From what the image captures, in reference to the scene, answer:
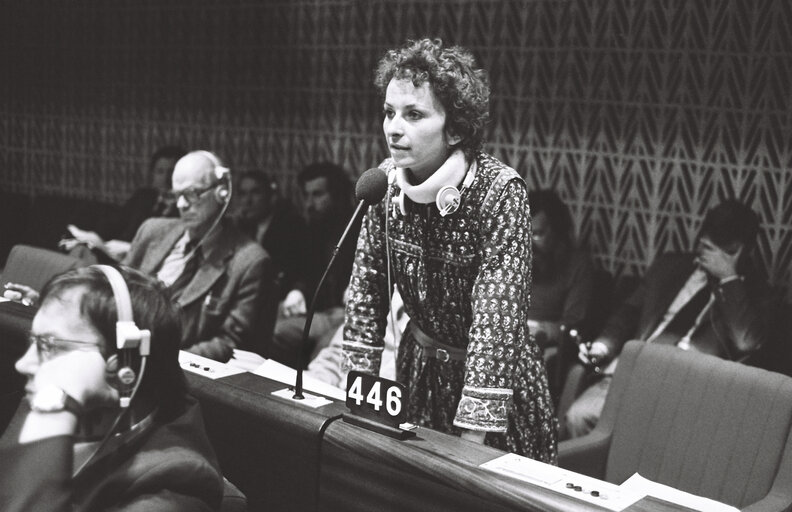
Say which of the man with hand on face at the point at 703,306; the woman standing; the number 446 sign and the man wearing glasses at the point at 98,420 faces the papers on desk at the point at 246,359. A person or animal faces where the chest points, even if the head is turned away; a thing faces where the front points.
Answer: the man with hand on face

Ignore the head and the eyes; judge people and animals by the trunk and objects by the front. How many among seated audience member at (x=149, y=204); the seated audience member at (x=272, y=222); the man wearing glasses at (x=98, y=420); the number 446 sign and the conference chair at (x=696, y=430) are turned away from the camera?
0

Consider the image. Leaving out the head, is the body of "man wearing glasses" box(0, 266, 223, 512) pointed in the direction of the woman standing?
no

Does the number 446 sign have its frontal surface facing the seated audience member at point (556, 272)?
no

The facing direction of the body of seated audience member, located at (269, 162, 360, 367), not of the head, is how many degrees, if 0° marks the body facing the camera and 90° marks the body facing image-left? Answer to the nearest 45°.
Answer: approximately 45°

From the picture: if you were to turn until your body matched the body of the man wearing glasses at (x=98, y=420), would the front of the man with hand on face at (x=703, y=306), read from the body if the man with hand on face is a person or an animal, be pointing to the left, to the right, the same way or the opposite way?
the same way

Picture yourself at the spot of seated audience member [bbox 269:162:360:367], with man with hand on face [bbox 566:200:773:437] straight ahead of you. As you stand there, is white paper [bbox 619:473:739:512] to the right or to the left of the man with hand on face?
right

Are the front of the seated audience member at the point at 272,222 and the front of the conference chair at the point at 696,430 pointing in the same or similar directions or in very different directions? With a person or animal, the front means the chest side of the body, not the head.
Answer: same or similar directions

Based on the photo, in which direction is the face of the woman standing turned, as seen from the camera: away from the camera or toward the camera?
toward the camera

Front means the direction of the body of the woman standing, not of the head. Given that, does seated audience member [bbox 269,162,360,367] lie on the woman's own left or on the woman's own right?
on the woman's own right

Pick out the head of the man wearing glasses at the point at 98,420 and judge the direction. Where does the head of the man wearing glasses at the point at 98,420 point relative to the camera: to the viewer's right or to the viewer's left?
to the viewer's left

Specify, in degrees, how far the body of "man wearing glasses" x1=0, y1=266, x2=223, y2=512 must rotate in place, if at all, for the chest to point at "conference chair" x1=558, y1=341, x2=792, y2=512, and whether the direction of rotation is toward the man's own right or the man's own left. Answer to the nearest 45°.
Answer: approximately 135° to the man's own right

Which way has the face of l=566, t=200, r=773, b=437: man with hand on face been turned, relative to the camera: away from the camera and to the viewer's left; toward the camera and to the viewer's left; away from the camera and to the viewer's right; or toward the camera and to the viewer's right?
toward the camera and to the viewer's left

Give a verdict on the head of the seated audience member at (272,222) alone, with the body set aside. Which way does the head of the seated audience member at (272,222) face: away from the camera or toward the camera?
toward the camera

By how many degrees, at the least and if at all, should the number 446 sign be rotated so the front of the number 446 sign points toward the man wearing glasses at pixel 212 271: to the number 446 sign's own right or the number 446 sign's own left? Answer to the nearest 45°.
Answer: approximately 135° to the number 446 sign's own right

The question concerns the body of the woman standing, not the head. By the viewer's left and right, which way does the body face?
facing the viewer and to the left of the viewer

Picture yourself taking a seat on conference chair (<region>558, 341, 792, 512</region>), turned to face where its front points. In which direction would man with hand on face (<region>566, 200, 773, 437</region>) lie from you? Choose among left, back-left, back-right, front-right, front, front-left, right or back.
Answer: back-right

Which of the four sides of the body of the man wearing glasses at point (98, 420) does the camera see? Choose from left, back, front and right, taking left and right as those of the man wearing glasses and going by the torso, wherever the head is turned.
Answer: left

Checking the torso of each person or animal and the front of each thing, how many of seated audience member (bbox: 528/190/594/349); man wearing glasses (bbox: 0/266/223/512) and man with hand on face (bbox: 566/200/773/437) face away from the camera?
0

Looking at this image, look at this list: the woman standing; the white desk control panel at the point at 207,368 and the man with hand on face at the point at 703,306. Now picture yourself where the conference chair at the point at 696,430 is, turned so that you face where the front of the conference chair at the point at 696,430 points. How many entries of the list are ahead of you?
2

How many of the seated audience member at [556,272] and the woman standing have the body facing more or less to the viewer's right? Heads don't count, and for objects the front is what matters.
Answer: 0
